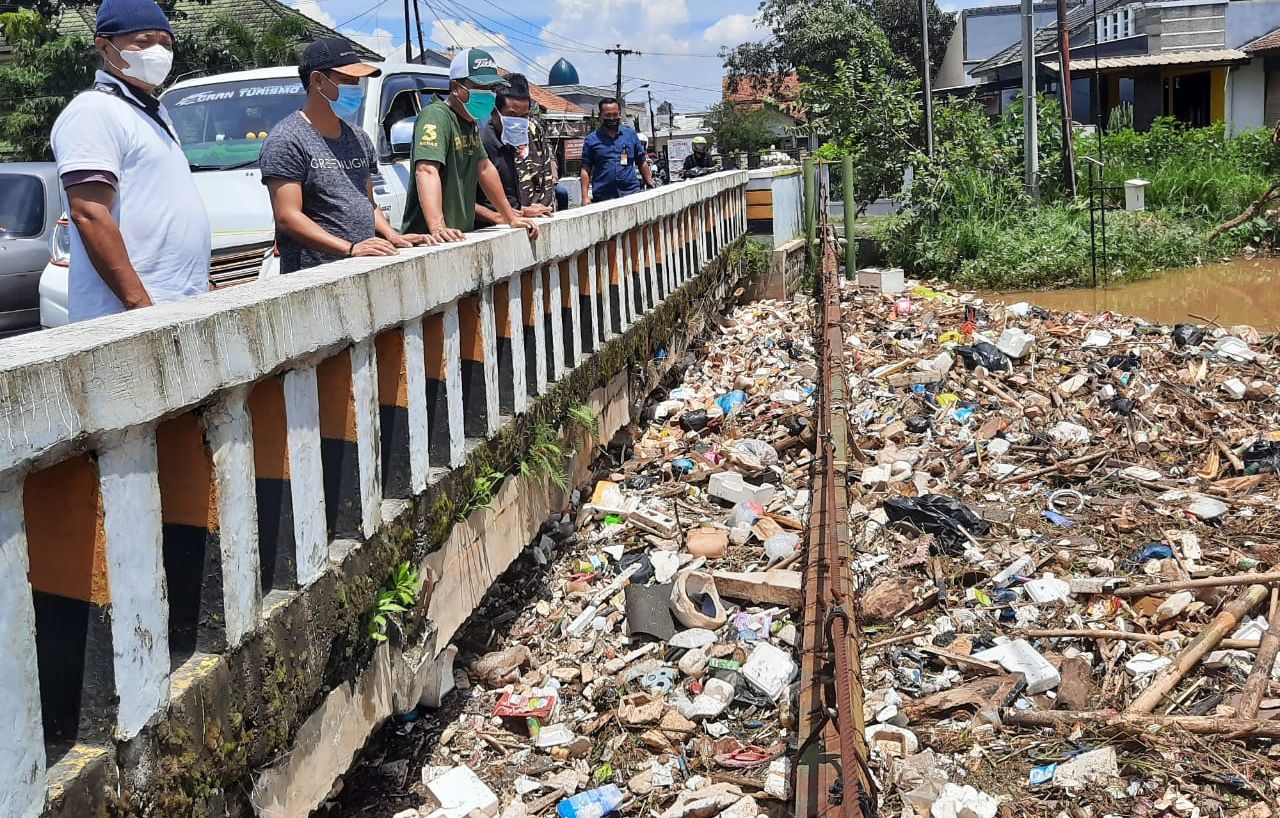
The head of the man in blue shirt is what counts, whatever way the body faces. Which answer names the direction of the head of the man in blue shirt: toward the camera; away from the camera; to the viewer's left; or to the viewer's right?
toward the camera

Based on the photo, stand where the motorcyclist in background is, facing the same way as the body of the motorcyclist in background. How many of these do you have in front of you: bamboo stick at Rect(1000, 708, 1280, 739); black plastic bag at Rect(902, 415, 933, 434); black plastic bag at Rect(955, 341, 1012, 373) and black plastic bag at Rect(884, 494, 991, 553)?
4

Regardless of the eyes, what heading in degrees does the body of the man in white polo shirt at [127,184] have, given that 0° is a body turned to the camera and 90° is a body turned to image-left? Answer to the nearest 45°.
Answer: approximately 315°

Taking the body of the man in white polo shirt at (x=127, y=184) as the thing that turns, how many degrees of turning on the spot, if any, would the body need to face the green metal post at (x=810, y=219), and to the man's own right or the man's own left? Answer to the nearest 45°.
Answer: approximately 90° to the man's own left

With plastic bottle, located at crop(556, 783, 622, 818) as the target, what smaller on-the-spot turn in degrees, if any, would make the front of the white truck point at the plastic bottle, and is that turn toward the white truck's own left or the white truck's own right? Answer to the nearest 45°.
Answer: approximately 45° to the white truck's own left

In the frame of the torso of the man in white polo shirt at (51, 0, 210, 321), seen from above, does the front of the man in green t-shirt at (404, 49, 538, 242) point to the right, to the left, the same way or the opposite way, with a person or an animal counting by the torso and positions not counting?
the same way

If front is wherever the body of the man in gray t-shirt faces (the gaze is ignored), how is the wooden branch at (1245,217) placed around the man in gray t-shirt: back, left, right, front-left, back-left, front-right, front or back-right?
left

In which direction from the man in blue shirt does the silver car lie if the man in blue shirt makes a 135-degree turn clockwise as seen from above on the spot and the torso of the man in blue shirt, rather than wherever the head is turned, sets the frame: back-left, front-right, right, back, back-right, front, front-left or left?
front-left

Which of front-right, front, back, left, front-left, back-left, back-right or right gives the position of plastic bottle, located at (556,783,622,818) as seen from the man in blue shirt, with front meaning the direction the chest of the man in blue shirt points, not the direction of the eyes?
front

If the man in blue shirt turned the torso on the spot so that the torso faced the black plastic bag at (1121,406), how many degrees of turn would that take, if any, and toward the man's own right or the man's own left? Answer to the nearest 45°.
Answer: approximately 45° to the man's own left

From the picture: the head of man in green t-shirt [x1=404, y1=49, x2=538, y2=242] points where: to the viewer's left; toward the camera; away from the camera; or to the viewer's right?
to the viewer's right

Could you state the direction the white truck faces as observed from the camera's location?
facing the viewer and to the left of the viewer

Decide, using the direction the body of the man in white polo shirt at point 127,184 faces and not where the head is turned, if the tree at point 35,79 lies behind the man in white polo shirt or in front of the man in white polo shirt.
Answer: behind

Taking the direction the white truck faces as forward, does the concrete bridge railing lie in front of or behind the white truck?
in front

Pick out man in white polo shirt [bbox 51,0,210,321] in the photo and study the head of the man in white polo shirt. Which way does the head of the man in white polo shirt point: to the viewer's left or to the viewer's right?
to the viewer's right

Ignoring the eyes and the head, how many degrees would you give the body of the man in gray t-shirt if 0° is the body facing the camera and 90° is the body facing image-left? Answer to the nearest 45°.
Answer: approximately 315°

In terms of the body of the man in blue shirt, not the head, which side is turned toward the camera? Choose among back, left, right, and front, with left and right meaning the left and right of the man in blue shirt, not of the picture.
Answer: front

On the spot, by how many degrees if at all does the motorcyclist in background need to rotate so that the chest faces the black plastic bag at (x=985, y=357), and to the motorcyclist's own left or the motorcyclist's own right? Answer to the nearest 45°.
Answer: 0° — they already face it

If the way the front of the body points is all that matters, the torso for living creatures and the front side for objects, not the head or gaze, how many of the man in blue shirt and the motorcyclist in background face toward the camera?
2

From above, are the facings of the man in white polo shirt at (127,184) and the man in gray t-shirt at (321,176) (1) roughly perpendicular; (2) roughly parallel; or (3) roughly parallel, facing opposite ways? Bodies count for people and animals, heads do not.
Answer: roughly parallel
